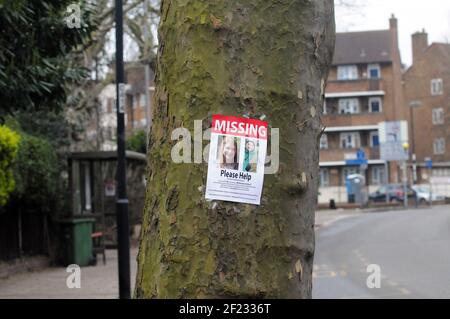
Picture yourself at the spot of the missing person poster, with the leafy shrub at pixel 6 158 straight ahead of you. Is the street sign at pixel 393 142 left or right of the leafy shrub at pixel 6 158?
right

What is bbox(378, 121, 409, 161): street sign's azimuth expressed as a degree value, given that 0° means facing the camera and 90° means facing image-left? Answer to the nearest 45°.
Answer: approximately 0°

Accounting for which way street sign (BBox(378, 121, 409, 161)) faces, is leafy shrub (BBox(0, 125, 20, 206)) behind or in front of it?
in front

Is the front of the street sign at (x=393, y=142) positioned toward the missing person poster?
yes

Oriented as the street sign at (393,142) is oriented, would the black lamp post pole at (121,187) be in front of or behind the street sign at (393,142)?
in front

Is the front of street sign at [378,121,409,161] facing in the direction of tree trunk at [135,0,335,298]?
yes

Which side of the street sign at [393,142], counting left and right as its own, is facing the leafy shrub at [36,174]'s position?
front
